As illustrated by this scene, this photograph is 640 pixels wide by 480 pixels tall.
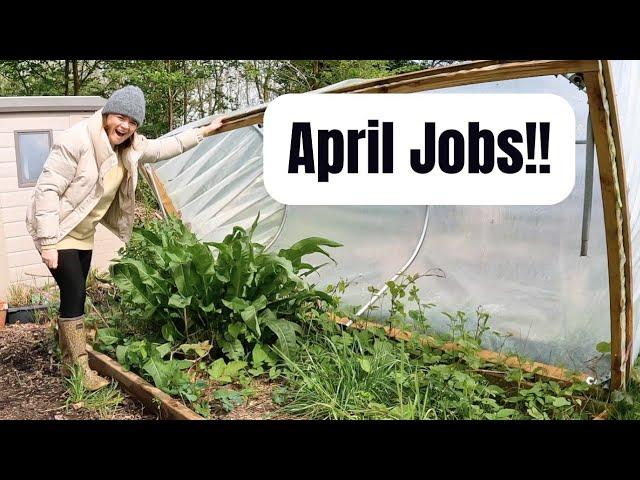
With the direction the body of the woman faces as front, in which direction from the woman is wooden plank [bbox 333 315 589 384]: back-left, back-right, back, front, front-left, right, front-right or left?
front-left

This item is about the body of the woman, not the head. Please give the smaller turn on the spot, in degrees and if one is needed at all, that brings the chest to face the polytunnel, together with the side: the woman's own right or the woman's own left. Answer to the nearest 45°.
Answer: approximately 45° to the woman's own left

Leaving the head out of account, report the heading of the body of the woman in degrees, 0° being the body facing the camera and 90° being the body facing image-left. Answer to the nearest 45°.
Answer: approximately 315°
